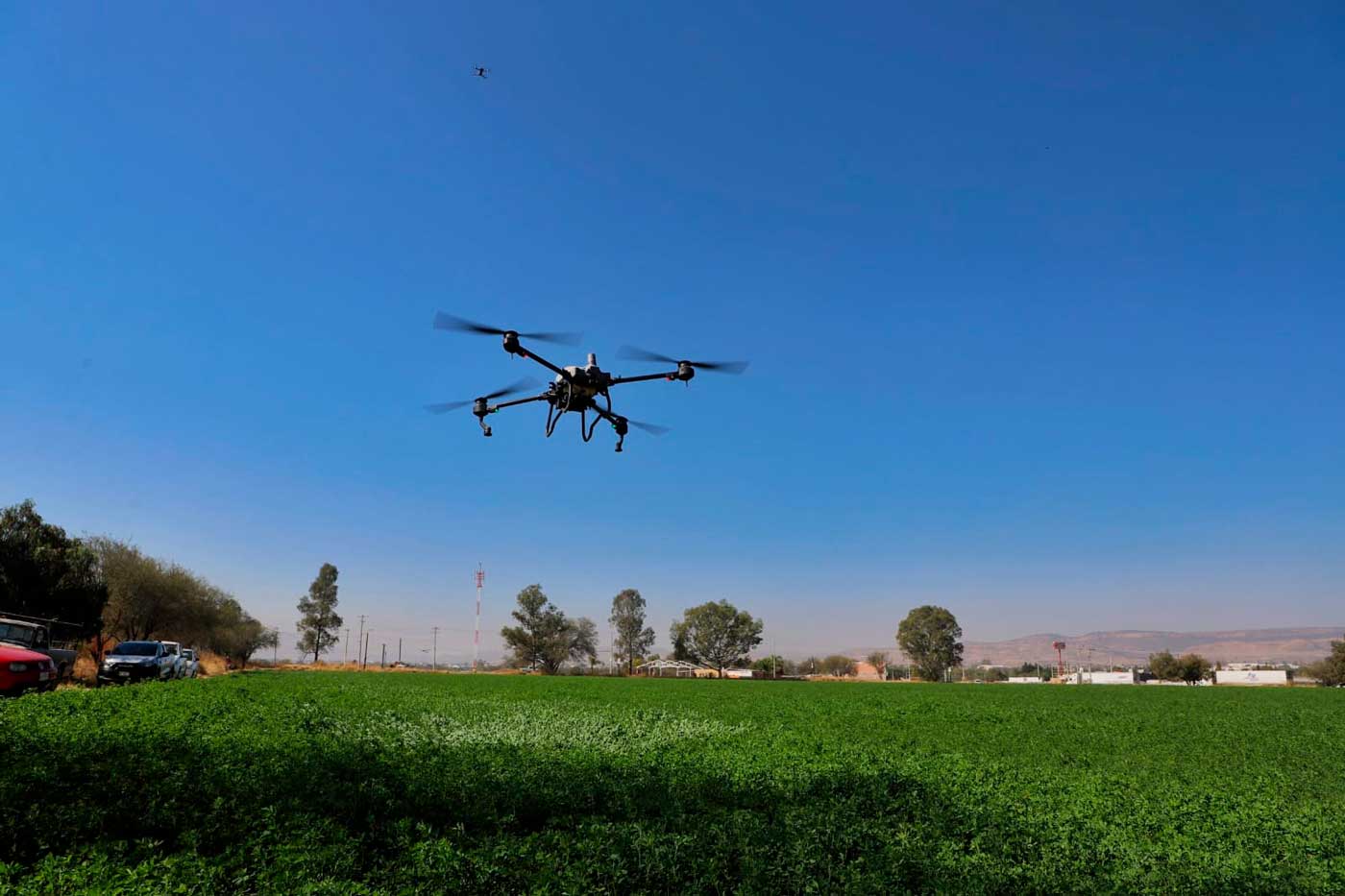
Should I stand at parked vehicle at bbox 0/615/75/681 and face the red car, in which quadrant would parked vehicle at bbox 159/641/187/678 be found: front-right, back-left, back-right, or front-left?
back-left

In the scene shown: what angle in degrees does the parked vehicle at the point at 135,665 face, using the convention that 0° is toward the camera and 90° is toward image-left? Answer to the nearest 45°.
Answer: approximately 45°

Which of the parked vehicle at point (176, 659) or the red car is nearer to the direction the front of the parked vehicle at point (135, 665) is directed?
the red car

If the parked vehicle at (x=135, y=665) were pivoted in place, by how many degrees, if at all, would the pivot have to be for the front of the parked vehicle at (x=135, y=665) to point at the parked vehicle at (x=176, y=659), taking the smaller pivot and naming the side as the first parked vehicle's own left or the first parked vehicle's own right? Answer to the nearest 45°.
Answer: approximately 135° to the first parked vehicle's own right
